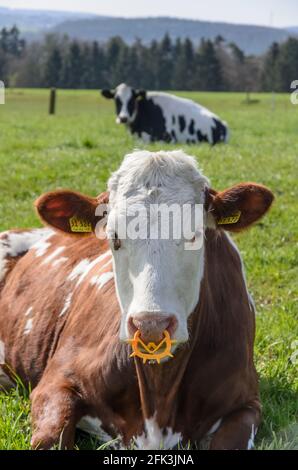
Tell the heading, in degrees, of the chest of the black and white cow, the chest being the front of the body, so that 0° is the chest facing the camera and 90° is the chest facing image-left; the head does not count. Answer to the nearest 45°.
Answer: approximately 45°
